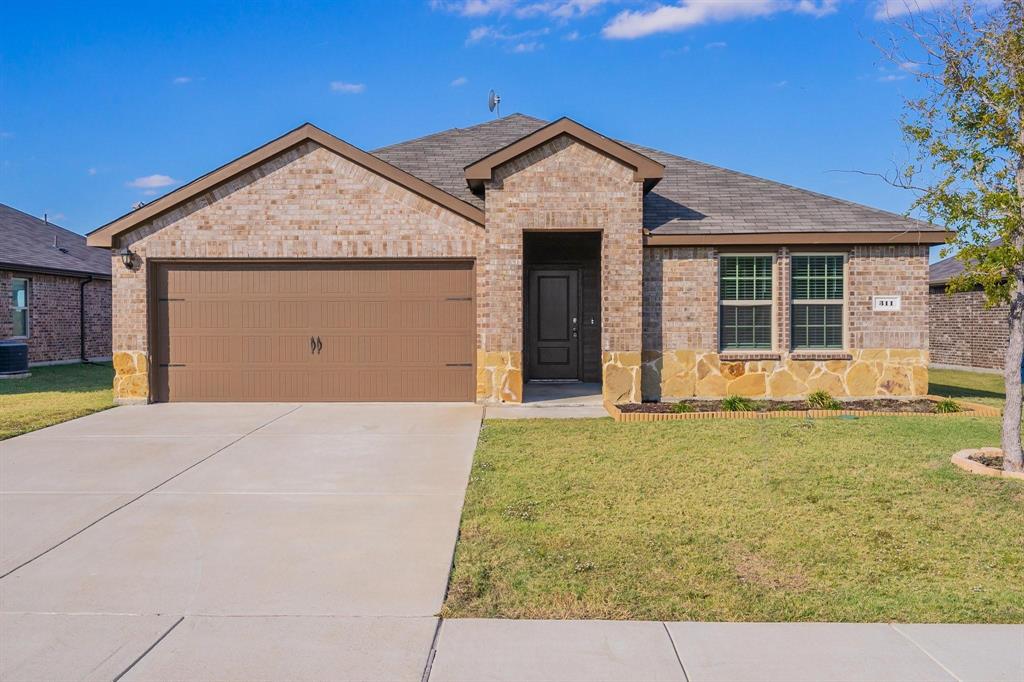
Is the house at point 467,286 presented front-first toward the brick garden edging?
no

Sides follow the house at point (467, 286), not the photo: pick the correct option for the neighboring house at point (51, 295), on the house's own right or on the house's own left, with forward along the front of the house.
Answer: on the house's own right

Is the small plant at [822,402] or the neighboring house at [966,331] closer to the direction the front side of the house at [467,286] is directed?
the small plant

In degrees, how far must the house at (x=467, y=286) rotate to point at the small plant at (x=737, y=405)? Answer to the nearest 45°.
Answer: approximately 90° to its left

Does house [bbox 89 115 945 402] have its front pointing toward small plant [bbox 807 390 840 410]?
no

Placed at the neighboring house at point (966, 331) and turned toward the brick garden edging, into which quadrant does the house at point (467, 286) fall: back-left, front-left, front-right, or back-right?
front-right

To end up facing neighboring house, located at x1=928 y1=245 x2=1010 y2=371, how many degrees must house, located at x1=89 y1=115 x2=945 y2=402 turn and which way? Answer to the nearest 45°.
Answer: approximately 135° to its left

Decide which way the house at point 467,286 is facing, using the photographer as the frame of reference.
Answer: facing the viewer

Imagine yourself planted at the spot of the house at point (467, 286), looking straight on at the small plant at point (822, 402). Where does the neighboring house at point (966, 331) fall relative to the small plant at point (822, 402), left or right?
left

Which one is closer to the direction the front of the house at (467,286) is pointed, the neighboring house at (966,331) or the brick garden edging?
the brick garden edging
